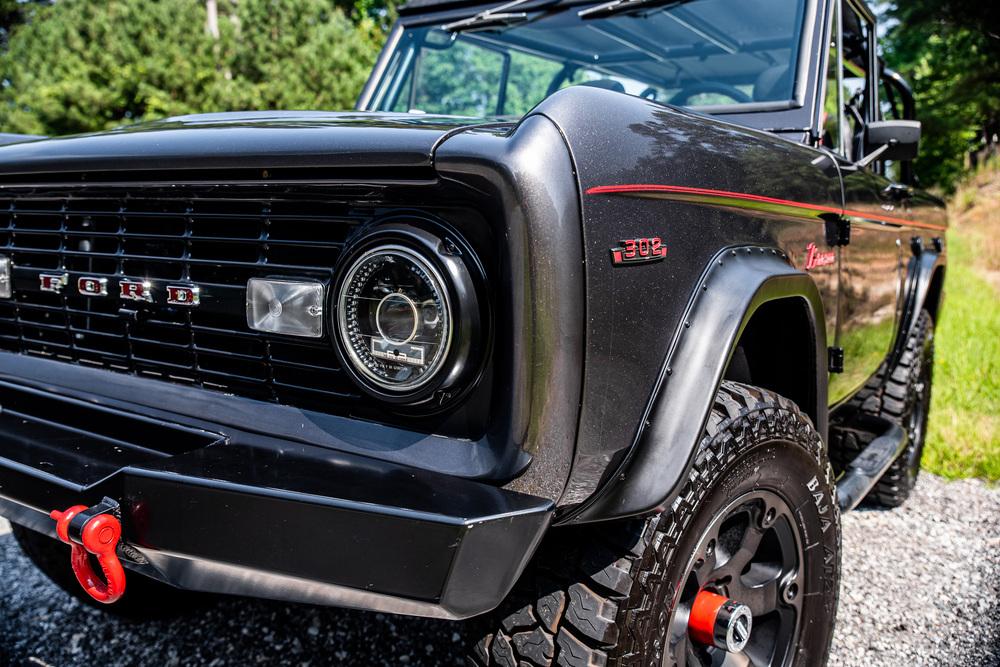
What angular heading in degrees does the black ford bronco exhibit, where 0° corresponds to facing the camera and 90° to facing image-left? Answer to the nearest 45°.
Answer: approximately 45°

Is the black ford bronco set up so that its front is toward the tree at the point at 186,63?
no
